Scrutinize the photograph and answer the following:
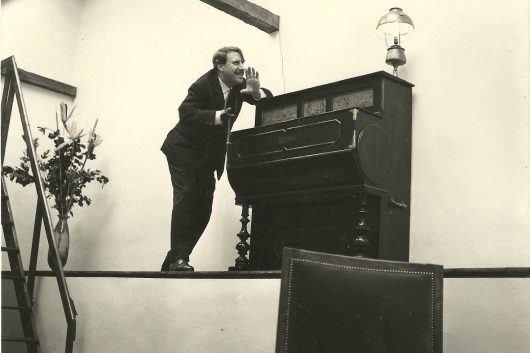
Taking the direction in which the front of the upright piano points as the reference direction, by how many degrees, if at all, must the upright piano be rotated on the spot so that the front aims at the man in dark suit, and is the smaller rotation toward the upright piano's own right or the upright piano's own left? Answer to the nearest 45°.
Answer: approximately 90° to the upright piano's own right

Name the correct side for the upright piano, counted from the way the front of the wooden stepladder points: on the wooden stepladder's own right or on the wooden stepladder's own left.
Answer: on the wooden stepladder's own left

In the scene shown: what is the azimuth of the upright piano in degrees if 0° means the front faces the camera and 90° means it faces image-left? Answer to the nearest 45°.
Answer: approximately 45°

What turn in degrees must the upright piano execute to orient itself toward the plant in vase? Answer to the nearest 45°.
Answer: approximately 90° to its right

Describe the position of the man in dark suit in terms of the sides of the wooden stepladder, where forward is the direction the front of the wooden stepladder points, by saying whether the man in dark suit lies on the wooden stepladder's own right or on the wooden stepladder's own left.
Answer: on the wooden stepladder's own left
